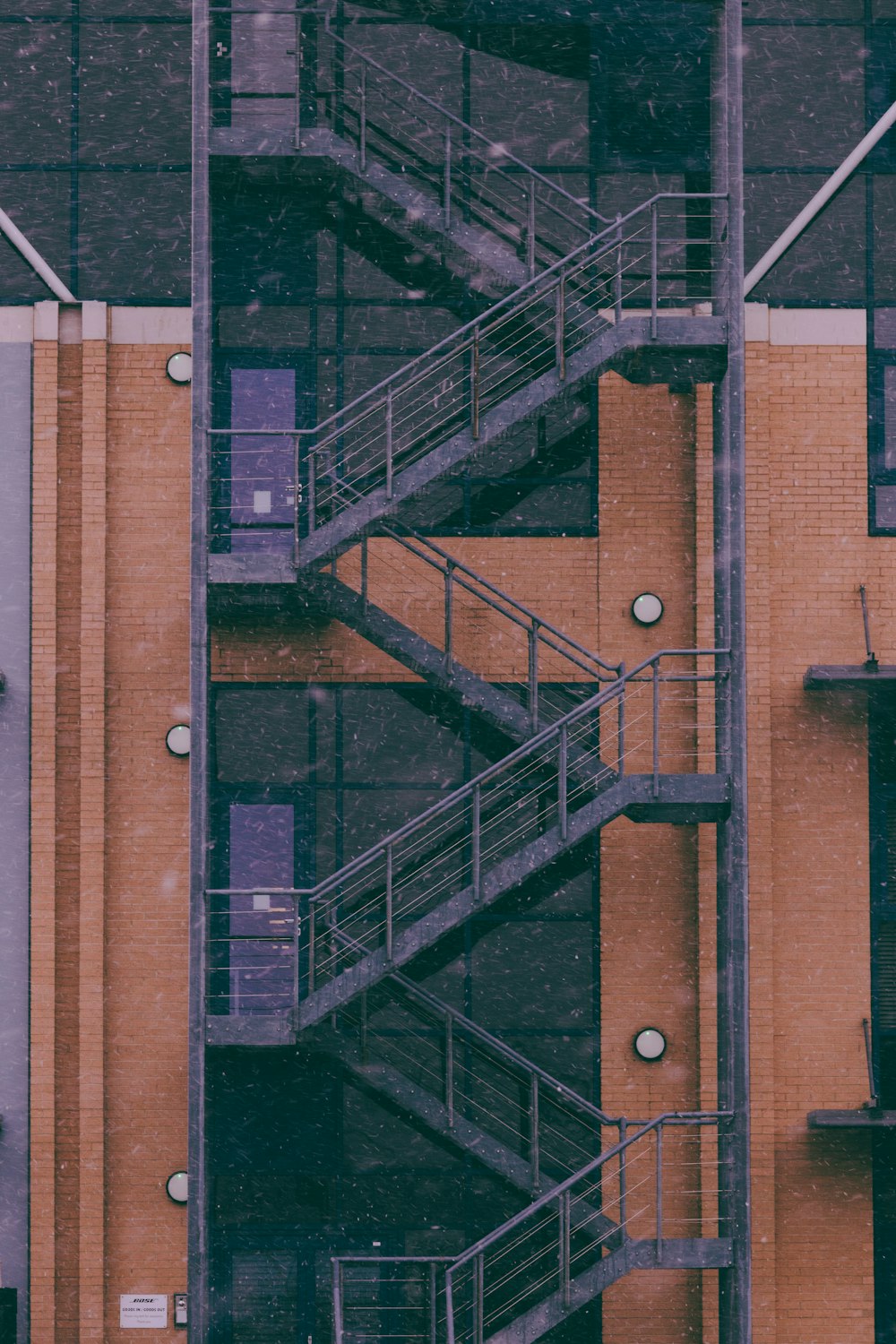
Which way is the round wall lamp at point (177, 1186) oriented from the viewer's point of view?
toward the camera

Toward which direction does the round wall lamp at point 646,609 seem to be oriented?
toward the camera

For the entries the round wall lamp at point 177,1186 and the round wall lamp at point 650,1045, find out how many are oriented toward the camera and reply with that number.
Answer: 2

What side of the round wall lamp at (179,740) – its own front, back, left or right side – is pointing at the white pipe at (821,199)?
left

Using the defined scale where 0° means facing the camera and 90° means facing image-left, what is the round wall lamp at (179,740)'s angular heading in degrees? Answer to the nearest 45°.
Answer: approximately 0°

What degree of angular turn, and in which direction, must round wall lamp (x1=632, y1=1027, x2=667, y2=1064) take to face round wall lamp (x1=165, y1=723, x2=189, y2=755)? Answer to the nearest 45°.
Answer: approximately 90° to its right

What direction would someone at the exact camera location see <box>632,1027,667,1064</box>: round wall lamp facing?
facing the viewer
